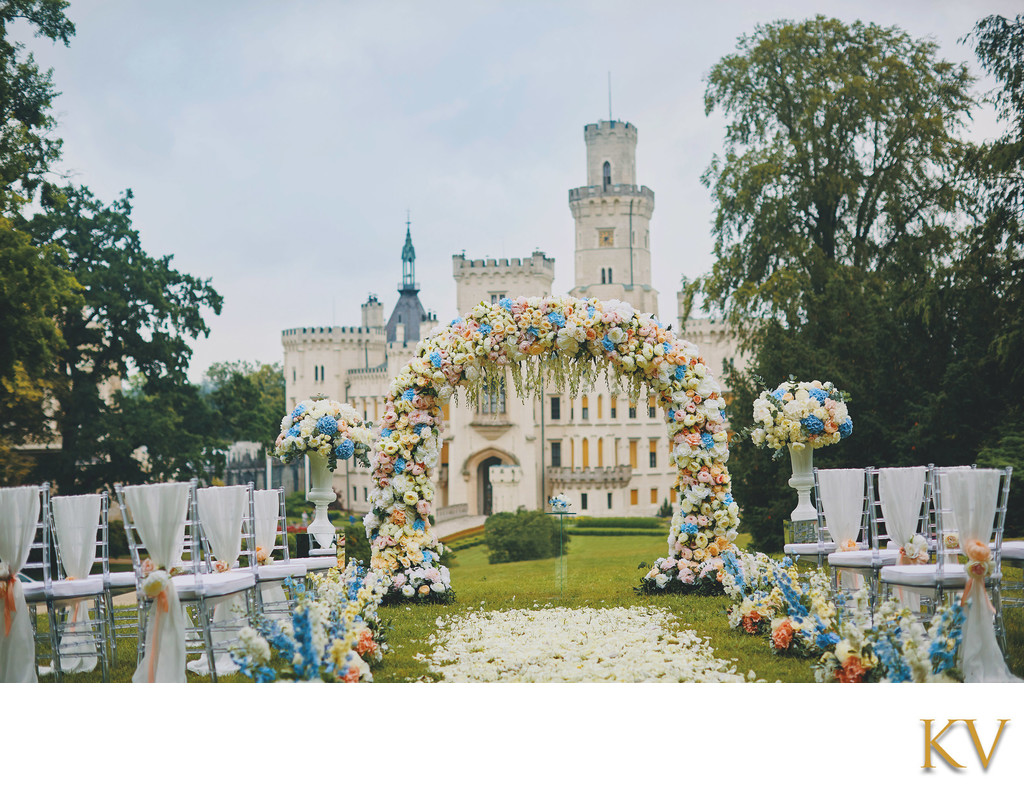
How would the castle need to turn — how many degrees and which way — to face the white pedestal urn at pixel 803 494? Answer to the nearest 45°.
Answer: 0° — it already faces it

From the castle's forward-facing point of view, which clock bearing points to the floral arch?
The floral arch is roughly at 12 o'clock from the castle.

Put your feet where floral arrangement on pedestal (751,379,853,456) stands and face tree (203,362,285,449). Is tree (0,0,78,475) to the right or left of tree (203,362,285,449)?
left

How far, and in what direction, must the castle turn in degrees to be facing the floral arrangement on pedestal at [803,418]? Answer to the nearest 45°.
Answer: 0° — it already faces it

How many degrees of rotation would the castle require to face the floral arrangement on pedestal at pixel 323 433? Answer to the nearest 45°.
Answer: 0° — it already faces it

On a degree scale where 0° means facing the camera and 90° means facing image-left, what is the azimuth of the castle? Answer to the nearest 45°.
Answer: approximately 0°
